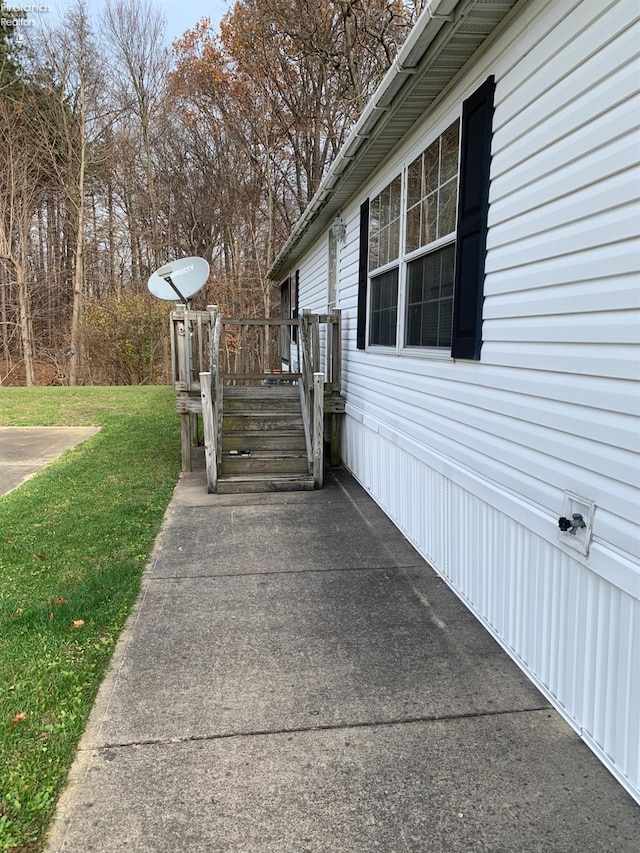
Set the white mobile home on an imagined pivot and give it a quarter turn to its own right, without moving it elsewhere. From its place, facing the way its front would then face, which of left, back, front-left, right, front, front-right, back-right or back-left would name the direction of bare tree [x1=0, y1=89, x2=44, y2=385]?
front

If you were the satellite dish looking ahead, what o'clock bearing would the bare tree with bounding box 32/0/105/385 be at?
The bare tree is roughly at 4 o'clock from the satellite dish.

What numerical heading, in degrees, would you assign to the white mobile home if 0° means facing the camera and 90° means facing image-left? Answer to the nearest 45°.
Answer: approximately 45°

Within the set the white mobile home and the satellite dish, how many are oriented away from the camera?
0

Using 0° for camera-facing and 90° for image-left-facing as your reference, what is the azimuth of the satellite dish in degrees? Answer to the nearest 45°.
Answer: approximately 45°

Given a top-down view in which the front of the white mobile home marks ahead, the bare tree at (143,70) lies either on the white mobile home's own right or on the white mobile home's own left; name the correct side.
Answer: on the white mobile home's own right

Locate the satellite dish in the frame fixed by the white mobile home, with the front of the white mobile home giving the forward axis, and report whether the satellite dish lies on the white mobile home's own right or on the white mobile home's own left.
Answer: on the white mobile home's own right
